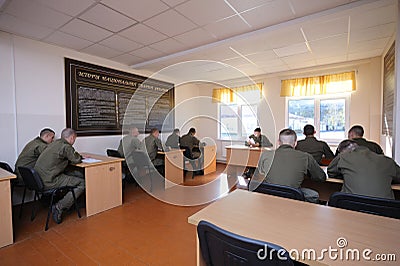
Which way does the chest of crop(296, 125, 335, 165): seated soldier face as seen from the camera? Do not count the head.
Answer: away from the camera

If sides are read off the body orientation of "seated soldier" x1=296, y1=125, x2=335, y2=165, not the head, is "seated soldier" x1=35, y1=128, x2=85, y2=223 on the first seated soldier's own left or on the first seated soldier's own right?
on the first seated soldier's own left

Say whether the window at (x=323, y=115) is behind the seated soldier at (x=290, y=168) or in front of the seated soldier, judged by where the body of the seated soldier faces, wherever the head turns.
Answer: in front

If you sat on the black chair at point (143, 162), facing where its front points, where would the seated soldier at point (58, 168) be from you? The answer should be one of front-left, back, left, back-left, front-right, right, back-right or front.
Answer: back

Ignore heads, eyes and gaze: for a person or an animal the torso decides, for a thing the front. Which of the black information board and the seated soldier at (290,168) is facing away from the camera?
the seated soldier

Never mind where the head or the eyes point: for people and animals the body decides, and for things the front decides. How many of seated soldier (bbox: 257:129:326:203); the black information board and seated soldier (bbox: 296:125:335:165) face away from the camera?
2

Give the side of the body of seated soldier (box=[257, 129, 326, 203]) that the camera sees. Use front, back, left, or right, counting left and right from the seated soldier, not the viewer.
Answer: back

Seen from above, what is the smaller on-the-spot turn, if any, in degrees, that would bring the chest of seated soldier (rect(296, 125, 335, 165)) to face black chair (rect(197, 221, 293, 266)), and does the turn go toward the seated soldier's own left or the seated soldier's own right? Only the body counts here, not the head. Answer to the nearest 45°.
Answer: approximately 180°

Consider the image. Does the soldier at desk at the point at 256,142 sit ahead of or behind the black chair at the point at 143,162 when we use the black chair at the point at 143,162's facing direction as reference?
ahead

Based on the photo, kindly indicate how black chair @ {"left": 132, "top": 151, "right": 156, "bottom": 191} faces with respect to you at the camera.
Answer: facing away from the viewer and to the right of the viewer

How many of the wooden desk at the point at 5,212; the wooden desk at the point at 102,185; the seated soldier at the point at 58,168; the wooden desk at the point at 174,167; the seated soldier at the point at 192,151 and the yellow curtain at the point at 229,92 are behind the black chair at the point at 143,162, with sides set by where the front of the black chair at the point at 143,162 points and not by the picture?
3

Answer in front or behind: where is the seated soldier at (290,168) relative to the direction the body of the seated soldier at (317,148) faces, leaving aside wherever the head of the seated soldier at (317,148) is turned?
behind

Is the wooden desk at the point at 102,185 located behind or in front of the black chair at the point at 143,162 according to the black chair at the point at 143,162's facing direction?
behind

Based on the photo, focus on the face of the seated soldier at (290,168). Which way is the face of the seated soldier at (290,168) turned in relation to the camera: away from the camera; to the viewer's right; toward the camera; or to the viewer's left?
away from the camera

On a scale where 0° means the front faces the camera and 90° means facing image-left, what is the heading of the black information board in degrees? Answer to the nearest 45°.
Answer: approximately 315°
